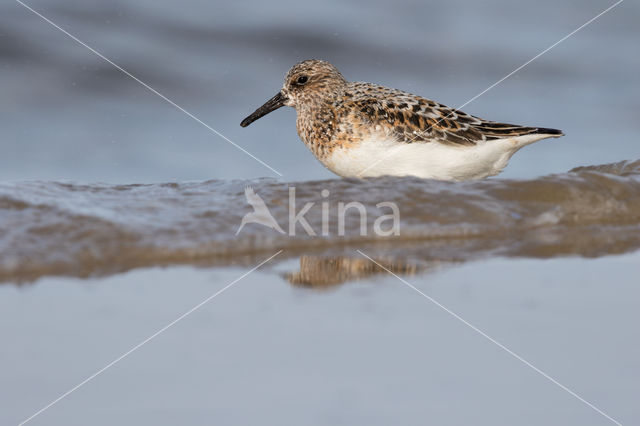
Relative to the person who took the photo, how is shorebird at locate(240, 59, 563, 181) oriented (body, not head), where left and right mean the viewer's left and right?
facing to the left of the viewer
